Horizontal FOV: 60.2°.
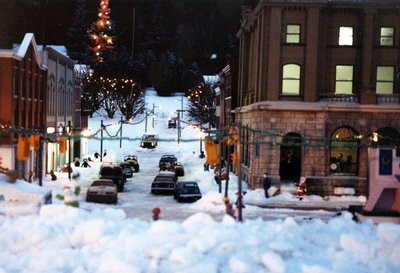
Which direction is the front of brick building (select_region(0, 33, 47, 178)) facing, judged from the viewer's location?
facing the viewer and to the right of the viewer

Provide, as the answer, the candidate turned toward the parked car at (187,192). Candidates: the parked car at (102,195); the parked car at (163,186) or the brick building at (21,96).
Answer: the brick building

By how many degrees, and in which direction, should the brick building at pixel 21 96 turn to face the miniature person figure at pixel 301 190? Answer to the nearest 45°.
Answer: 0° — it already faces it

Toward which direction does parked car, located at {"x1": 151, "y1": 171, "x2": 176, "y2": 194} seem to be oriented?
away from the camera
